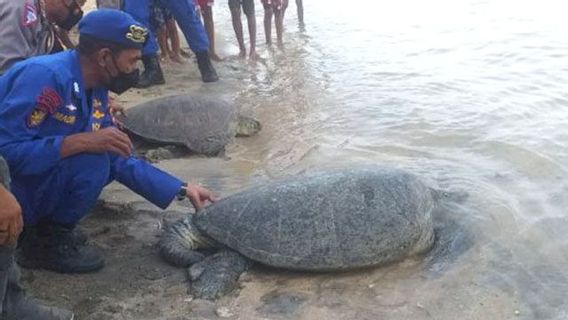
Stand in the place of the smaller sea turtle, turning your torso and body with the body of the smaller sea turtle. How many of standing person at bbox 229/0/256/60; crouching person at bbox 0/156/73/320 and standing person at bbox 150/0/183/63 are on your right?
1

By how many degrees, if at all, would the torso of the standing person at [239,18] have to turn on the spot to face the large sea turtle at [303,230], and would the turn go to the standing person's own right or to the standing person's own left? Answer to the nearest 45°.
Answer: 0° — they already face it

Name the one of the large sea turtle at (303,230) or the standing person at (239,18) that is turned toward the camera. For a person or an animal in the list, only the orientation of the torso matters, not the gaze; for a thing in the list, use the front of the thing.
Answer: the standing person

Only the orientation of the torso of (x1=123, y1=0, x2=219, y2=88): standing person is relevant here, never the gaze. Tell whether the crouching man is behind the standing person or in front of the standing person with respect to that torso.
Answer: in front

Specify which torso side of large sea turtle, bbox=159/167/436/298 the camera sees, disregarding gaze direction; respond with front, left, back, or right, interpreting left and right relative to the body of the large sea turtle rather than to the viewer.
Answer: right

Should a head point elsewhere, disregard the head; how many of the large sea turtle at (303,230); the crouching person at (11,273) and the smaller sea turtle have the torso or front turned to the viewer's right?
3

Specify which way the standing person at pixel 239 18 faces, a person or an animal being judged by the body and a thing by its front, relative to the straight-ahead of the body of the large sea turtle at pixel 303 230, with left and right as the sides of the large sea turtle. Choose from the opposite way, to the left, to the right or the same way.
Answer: to the right

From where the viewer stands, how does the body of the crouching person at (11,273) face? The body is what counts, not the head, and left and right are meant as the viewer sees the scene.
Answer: facing to the right of the viewer

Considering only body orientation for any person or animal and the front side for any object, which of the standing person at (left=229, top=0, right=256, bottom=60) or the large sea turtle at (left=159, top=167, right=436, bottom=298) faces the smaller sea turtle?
the standing person

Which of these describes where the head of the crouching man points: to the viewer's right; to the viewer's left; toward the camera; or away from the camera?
to the viewer's right

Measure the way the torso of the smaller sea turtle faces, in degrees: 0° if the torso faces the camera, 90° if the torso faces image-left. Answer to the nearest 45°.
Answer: approximately 270°

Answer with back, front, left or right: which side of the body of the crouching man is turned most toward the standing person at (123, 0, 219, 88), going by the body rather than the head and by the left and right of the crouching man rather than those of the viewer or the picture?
left
